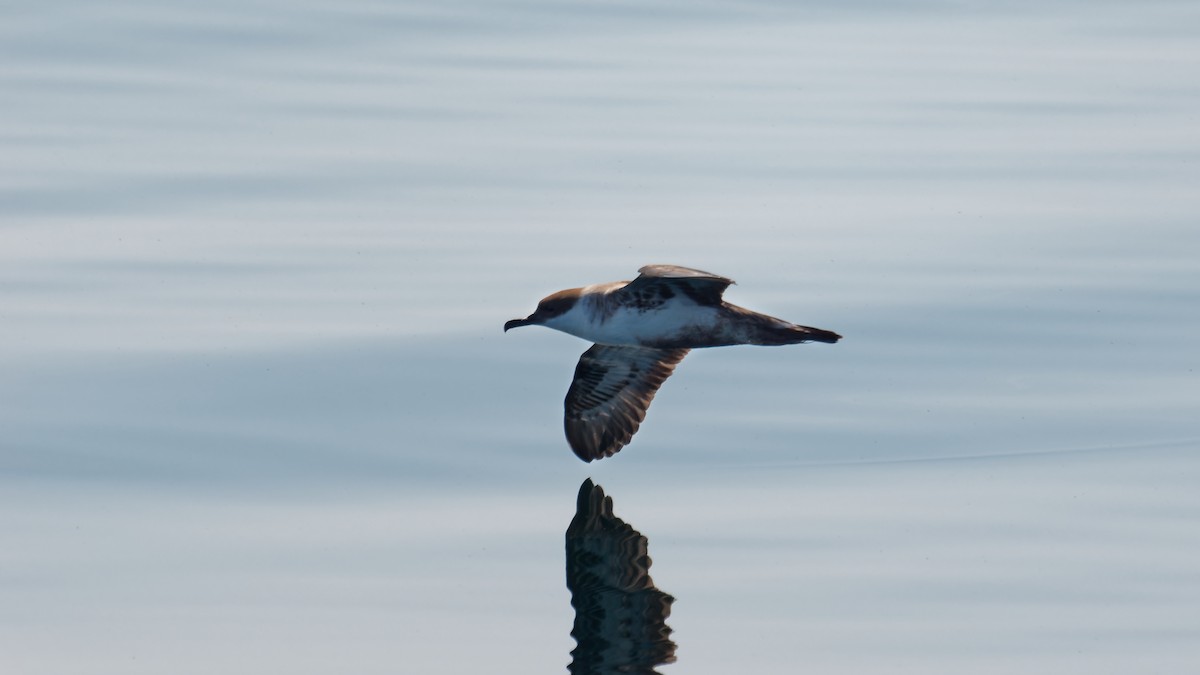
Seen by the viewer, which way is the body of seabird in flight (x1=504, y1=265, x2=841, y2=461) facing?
to the viewer's left
